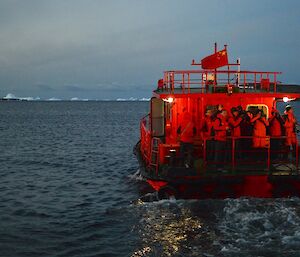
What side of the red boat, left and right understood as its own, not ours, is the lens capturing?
back

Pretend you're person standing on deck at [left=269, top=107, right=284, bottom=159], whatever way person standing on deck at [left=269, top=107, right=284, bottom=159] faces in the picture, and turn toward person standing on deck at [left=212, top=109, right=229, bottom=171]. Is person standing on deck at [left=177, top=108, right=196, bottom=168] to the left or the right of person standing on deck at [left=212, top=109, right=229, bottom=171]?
right
